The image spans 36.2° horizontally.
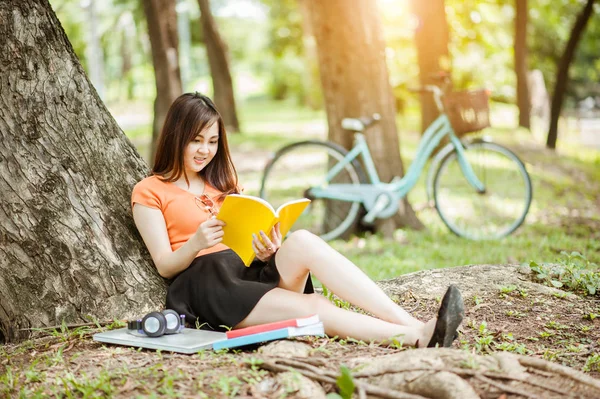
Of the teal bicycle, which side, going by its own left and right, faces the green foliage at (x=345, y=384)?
right

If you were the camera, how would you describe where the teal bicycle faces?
facing to the right of the viewer

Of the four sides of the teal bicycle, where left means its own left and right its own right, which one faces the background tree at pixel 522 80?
left

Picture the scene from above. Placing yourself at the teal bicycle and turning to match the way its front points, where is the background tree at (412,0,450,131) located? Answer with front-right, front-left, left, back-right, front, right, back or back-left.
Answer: left

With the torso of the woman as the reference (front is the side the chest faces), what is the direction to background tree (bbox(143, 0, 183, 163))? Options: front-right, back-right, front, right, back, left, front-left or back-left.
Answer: back-left

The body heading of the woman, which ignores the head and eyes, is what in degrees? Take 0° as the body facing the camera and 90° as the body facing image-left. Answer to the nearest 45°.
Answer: approximately 315°

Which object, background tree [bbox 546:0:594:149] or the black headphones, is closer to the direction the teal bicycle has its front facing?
the background tree

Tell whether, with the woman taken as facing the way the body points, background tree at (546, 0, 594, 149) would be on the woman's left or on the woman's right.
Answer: on the woman's left

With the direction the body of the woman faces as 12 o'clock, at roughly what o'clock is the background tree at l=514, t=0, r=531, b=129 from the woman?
The background tree is roughly at 8 o'clock from the woman.

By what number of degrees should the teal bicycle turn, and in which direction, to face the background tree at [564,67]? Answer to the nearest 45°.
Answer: approximately 90° to its left
